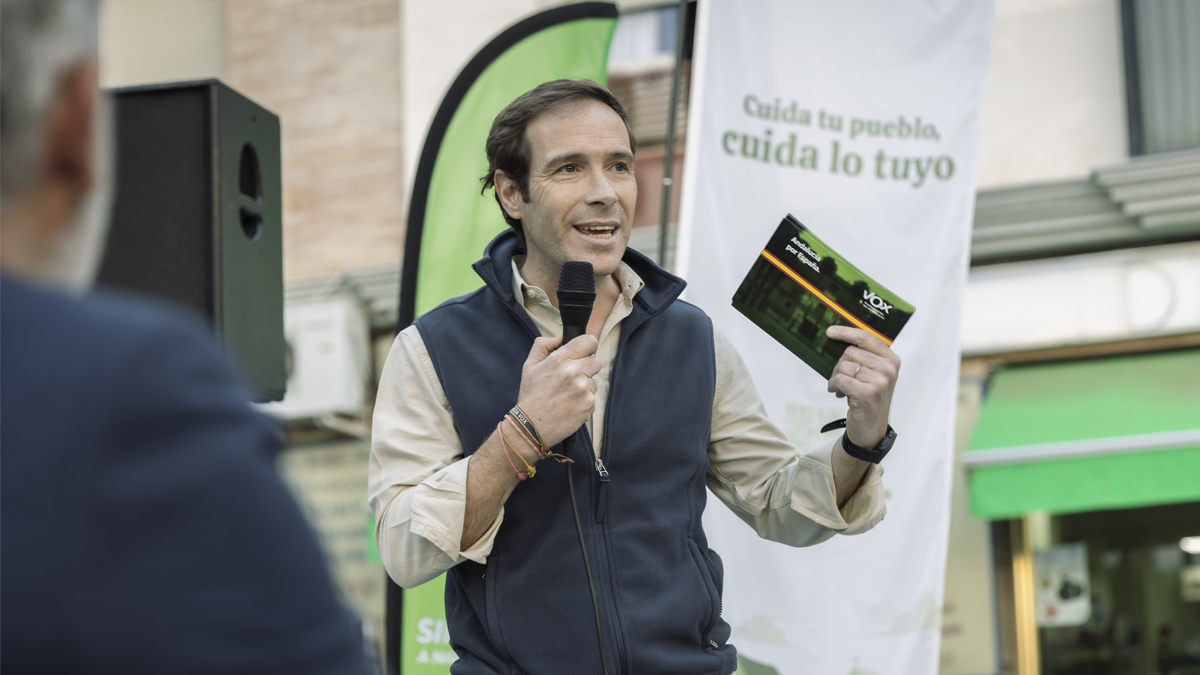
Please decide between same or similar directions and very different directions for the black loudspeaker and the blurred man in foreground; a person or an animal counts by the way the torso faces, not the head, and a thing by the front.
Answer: very different directions

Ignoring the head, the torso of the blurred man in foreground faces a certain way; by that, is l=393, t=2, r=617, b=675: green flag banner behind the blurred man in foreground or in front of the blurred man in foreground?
in front

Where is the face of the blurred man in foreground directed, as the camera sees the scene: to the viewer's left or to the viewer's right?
to the viewer's right

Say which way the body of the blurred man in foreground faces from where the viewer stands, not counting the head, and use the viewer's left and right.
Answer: facing away from the viewer and to the right of the viewer

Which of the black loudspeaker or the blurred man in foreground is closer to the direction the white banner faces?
the blurred man in foreground

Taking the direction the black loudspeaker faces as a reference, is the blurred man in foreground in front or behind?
in front

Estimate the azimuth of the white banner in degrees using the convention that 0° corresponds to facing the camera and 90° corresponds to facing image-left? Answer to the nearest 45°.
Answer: approximately 0°

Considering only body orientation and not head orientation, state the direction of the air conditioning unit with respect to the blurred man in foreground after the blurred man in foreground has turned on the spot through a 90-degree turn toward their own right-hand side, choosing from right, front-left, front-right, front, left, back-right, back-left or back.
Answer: back-left

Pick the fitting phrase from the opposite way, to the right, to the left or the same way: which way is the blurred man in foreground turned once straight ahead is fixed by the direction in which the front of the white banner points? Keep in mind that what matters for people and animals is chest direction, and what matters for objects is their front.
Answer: the opposite way

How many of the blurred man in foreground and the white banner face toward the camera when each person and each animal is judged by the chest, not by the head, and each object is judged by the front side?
1

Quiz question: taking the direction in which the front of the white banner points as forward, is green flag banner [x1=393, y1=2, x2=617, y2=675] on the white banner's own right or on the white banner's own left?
on the white banner's own right

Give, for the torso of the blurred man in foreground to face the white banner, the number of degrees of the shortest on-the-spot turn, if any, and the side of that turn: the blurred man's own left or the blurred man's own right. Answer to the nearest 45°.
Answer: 0° — they already face it

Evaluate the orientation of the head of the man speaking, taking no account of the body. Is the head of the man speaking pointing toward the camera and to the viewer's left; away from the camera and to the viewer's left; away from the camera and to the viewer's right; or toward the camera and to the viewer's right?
toward the camera and to the viewer's right

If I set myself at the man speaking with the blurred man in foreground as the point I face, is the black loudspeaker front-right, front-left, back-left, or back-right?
back-right

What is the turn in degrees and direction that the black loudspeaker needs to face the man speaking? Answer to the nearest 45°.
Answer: approximately 90° to its left
